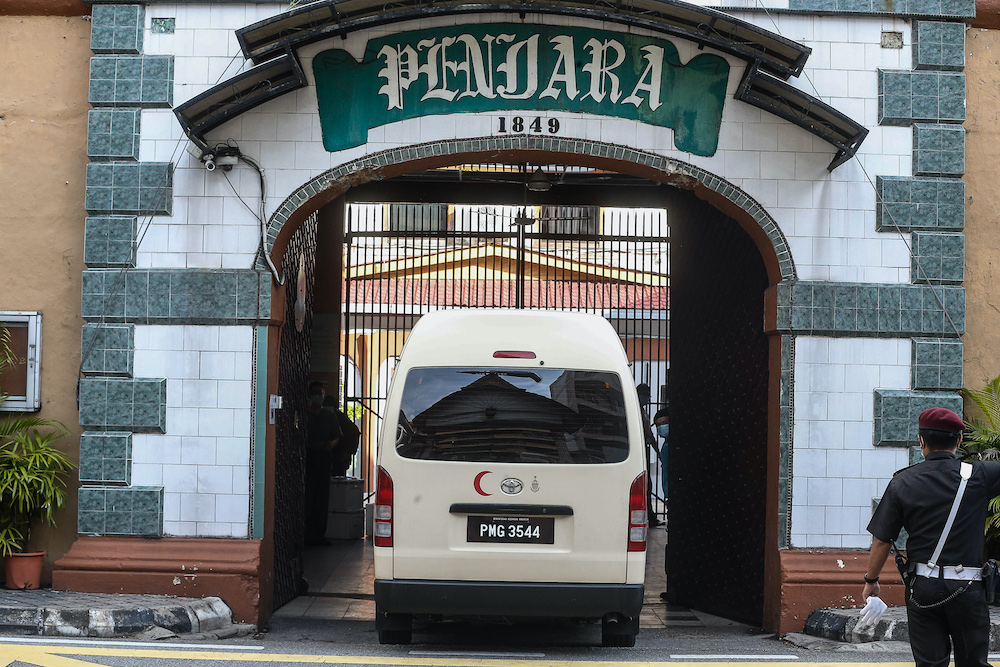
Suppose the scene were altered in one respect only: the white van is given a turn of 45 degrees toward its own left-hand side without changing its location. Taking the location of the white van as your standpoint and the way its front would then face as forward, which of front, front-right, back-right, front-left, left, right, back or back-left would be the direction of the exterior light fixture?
front-right

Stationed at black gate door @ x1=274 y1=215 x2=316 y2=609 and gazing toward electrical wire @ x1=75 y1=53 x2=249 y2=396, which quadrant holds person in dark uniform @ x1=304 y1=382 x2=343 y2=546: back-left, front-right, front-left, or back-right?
back-right

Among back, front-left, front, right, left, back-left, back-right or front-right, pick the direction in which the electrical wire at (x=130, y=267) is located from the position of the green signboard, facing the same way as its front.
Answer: right

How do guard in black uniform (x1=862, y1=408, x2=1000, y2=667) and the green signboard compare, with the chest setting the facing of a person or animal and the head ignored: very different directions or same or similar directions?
very different directions

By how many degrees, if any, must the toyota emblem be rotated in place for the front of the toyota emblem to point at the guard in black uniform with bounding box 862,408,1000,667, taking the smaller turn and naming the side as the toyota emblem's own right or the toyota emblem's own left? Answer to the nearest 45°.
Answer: approximately 45° to the toyota emblem's own left

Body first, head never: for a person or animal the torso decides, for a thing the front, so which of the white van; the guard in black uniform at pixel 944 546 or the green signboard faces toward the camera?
the green signboard

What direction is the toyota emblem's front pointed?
toward the camera

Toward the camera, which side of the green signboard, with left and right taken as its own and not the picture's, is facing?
front

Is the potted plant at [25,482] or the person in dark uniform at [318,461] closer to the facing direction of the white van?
the person in dark uniform

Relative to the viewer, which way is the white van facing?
away from the camera

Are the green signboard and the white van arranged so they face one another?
no

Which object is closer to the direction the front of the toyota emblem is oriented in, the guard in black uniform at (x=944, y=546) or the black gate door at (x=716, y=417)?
the guard in black uniform

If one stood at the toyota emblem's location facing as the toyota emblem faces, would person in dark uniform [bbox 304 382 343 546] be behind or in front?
behind

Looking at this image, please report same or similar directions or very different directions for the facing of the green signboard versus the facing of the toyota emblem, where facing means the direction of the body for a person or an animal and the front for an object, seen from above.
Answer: same or similar directions

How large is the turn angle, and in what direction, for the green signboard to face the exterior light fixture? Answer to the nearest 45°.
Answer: approximately 180°
